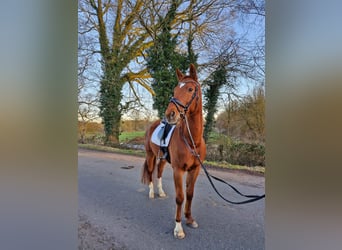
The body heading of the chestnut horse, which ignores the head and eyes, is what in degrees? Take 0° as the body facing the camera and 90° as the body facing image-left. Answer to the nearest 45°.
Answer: approximately 315°
